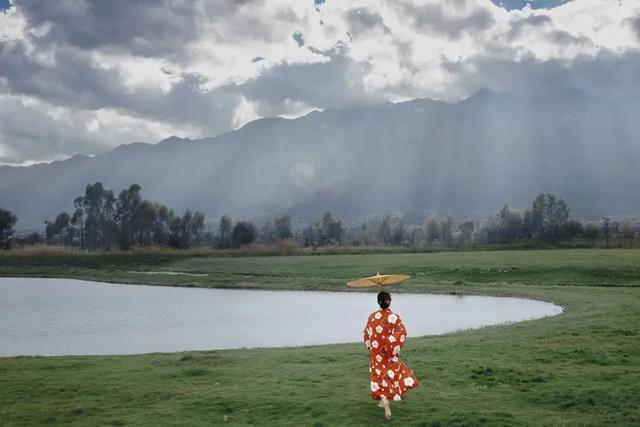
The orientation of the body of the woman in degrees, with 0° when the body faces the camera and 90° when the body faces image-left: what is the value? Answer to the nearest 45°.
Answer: approximately 180°
